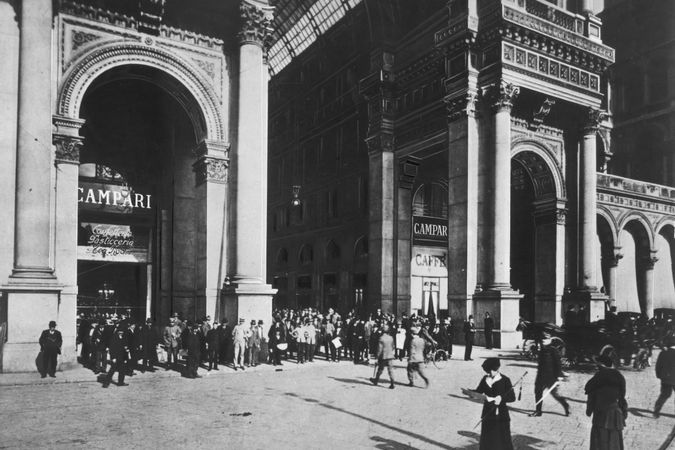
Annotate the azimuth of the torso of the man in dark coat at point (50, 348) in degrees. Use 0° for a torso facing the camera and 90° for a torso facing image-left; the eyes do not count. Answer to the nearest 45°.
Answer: approximately 0°

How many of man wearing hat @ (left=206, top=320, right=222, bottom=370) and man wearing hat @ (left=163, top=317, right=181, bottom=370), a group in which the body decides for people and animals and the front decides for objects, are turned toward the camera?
2

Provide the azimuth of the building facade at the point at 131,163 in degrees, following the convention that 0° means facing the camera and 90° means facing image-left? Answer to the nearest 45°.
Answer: approximately 315°

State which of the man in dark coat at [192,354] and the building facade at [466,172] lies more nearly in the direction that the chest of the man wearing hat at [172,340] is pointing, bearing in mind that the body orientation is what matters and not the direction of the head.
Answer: the man in dark coat

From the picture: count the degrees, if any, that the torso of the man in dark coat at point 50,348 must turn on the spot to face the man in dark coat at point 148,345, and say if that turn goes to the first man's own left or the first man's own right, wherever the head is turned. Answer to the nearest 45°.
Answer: approximately 135° to the first man's own left
